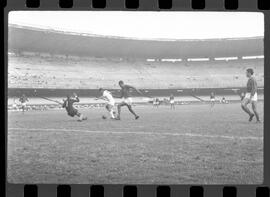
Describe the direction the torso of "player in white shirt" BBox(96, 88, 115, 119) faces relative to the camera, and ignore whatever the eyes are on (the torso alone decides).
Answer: to the viewer's left

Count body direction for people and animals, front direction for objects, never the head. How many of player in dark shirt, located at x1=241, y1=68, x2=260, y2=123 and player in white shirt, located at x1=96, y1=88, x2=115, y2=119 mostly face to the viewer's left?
2

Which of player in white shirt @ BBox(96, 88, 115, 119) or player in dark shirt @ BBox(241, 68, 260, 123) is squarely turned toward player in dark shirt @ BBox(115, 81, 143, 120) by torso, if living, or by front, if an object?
player in dark shirt @ BBox(241, 68, 260, 123)

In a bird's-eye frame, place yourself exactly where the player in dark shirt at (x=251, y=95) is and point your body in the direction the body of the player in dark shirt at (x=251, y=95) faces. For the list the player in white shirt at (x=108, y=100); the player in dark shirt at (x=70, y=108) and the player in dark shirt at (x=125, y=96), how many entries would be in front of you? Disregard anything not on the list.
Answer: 3

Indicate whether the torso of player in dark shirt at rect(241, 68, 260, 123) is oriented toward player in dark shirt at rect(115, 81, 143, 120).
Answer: yes

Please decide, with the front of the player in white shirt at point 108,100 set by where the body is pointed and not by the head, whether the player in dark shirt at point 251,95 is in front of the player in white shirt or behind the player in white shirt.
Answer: behind

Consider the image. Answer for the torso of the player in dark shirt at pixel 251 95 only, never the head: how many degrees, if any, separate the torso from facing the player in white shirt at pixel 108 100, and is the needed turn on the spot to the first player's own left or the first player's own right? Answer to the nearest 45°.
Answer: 0° — they already face them

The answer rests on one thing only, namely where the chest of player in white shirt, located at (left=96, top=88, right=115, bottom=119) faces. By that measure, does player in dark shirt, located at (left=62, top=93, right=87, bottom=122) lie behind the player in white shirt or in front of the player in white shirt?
in front

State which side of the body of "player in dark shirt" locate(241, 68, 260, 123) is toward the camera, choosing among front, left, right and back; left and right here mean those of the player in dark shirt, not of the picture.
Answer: left

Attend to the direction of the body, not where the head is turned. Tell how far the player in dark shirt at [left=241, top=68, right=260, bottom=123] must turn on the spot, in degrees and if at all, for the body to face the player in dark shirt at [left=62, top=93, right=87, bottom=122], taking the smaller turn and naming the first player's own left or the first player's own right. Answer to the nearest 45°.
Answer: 0° — they already face them
